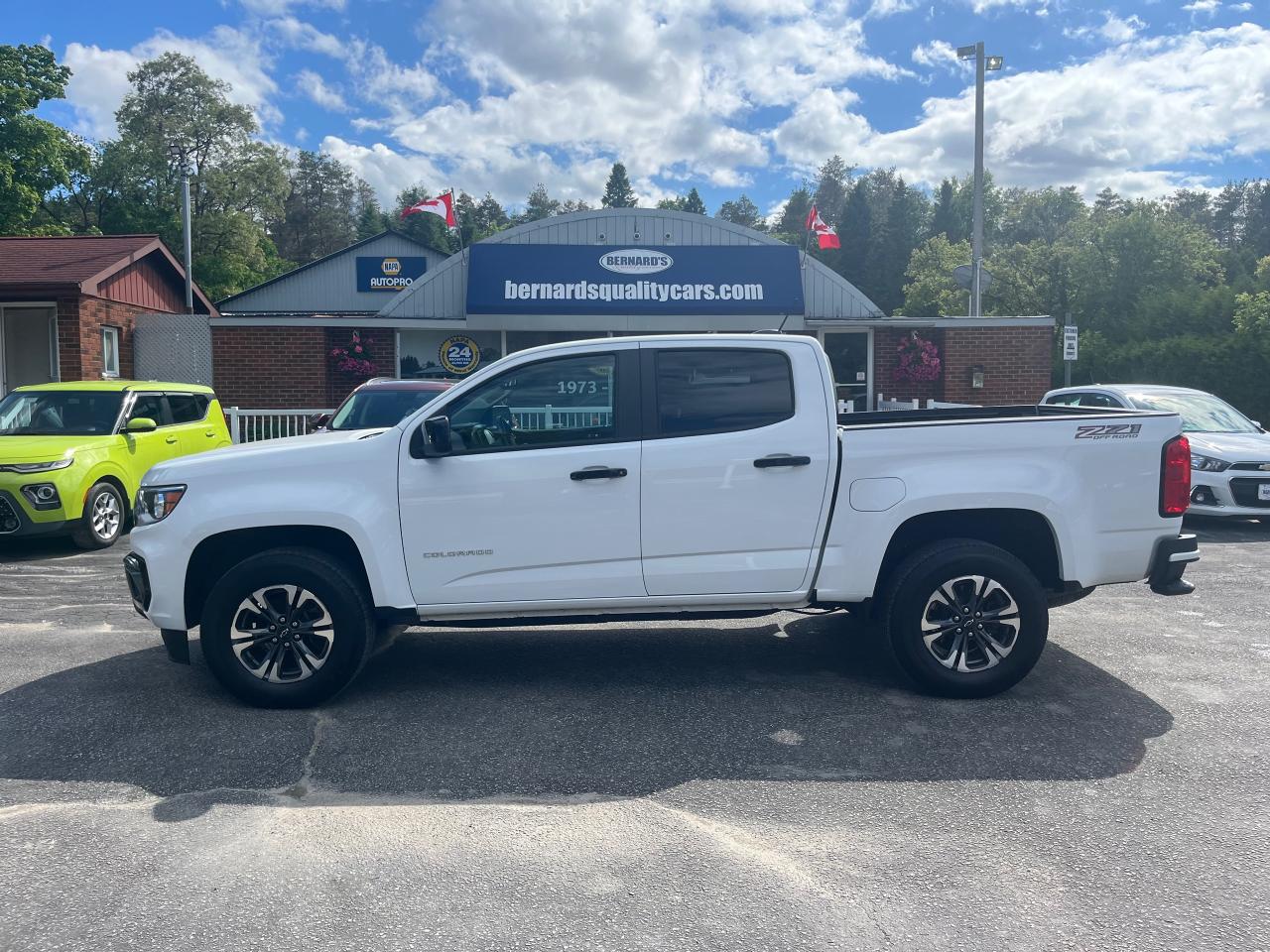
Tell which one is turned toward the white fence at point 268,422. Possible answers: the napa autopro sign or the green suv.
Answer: the napa autopro sign

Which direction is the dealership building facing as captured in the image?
toward the camera

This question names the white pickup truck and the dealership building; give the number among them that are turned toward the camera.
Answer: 1

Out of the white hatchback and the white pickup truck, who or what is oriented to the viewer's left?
the white pickup truck

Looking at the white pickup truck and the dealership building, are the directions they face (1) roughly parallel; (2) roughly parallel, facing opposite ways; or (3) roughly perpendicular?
roughly perpendicular

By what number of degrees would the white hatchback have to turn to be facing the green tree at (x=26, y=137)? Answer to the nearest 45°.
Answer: approximately 135° to its right

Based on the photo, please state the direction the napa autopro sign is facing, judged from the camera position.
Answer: facing the viewer

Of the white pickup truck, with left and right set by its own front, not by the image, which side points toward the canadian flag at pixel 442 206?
right

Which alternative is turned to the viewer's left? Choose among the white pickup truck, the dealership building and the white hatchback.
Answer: the white pickup truck

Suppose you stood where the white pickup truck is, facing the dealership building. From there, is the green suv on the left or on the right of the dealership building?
left

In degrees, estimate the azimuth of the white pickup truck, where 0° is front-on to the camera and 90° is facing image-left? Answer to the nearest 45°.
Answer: approximately 90°

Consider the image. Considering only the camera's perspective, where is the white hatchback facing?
facing the viewer and to the right of the viewer

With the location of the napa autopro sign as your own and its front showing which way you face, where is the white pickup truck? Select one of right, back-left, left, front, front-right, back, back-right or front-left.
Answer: front
